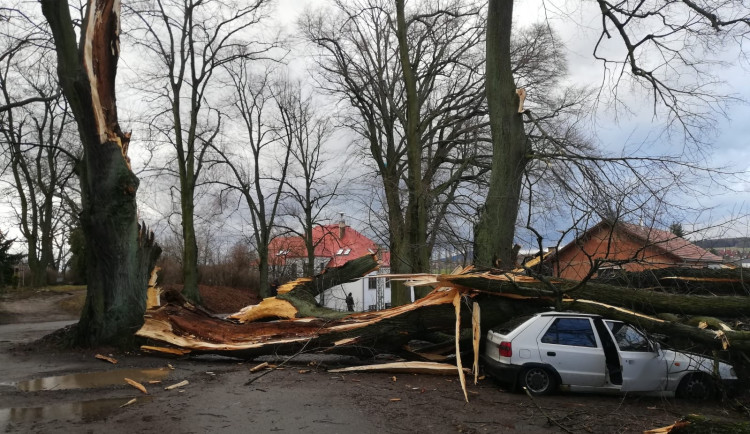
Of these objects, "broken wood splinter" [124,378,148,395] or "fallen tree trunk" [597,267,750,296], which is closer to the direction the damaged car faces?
the fallen tree trunk

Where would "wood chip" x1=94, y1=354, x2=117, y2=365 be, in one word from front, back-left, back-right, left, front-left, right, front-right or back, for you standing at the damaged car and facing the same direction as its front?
back

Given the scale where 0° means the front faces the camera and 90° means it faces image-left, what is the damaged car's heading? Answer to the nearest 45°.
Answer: approximately 270°

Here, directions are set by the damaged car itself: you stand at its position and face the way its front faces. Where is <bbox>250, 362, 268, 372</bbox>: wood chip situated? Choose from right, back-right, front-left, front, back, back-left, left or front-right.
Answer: back

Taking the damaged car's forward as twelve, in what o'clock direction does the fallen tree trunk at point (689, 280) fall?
The fallen tree trunk is roughly at 10 o'clock from the damaged car.

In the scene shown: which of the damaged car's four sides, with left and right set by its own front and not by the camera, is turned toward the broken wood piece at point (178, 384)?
back
